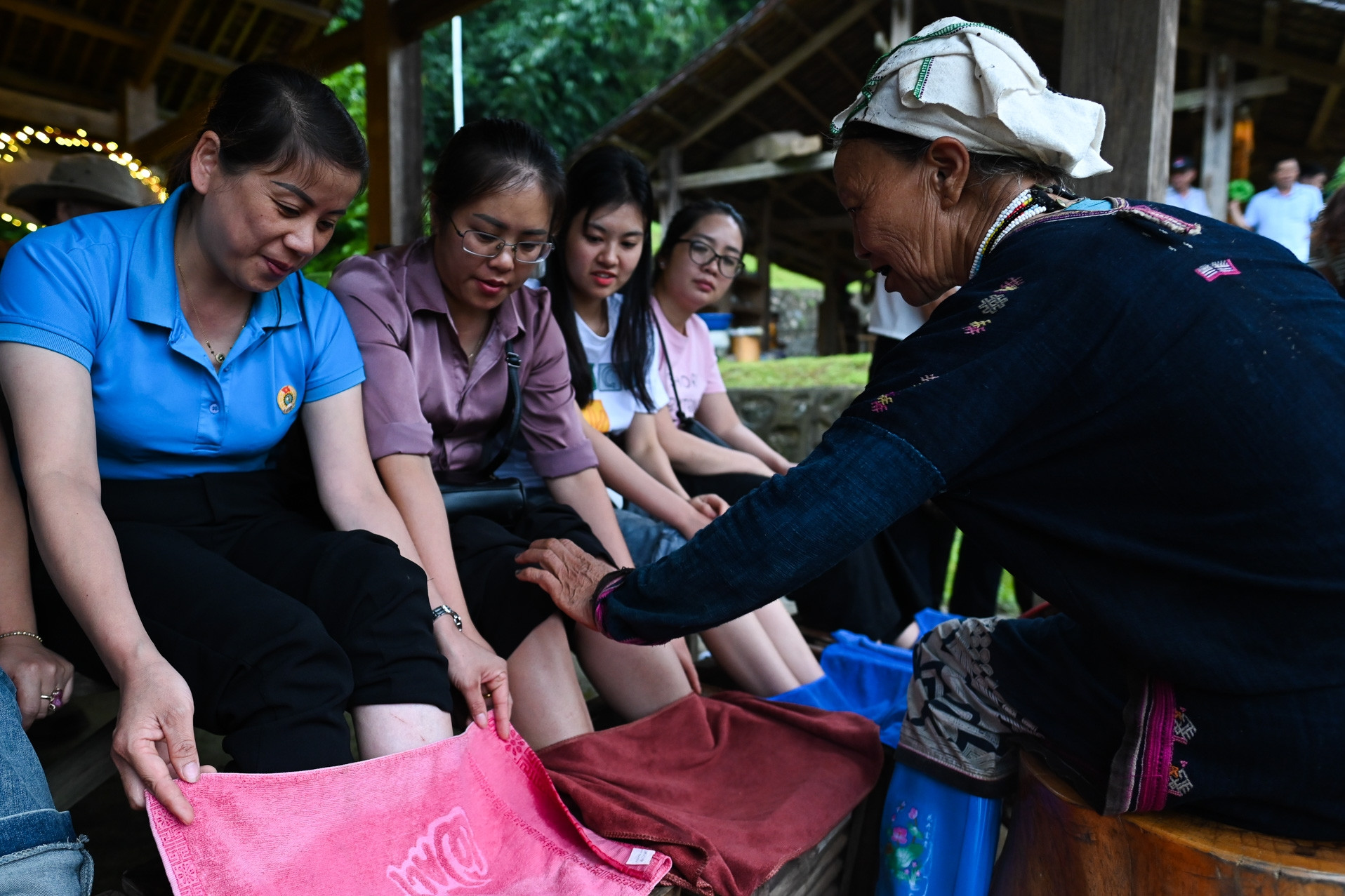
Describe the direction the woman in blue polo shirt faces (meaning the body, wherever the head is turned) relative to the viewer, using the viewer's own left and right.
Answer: facing the viewer and to the right of the viewer

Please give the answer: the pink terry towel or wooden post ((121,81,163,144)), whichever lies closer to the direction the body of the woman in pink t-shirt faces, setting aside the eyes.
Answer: the pink terry towel

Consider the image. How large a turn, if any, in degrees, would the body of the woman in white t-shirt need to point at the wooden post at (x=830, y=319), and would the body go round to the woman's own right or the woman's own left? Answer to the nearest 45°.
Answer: approximately 135° to the woman's own left

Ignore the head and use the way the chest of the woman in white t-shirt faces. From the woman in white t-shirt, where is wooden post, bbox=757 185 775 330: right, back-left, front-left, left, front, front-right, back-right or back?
back-left

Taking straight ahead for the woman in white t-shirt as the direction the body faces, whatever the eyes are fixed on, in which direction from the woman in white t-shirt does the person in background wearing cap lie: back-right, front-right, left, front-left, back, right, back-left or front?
left

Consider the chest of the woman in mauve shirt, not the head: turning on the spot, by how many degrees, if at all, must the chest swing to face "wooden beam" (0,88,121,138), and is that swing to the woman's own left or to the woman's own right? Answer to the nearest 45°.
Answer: approximately 180°

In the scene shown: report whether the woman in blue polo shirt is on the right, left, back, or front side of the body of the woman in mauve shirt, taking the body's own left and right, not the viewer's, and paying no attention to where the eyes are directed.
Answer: right

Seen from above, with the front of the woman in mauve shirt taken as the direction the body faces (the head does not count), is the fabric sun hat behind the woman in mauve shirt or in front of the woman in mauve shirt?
behind

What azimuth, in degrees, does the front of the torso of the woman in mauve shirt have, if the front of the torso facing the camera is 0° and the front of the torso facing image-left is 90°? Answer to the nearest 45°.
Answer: approximately 315°

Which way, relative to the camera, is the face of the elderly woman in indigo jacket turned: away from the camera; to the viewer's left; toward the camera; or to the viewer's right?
to the viewer's left

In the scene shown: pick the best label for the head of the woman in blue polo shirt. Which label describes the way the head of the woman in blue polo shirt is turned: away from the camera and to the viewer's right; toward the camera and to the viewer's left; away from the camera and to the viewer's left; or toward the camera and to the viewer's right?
toward the camera and to the viewer's right

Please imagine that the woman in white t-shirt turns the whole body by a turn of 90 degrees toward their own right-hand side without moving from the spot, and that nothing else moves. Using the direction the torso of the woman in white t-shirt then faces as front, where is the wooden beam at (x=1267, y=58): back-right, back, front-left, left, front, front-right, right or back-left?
back

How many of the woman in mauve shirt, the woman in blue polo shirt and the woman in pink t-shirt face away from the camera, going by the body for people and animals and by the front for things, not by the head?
0
